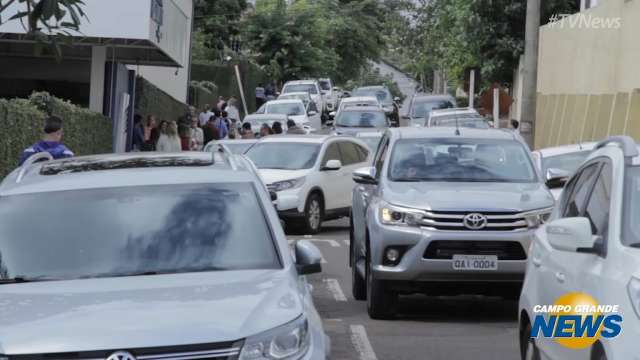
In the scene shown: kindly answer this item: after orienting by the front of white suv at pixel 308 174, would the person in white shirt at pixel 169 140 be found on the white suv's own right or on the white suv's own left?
on the white suv's own right

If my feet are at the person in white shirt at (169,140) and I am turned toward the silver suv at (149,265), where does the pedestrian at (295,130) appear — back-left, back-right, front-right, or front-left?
back-left

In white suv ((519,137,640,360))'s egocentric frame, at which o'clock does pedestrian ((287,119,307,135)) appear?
The pedestrian is roughly at 7 o'clock from the white suv.

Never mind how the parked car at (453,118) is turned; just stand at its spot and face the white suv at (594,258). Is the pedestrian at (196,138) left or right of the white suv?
right

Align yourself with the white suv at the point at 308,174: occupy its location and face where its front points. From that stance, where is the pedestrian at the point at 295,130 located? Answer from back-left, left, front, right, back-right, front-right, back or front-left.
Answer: back-right

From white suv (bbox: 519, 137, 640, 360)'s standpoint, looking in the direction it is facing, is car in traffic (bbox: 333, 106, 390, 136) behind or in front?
behind

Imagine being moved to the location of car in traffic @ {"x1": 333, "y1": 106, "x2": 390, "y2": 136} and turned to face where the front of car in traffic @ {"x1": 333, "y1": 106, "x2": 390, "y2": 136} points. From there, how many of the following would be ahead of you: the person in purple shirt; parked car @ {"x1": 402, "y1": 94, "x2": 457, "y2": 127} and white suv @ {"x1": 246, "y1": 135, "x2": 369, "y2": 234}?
2

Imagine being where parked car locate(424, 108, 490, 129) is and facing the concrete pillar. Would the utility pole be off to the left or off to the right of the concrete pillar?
left

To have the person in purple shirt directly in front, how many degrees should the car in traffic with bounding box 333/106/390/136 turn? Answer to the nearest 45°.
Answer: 0° — it already faces them

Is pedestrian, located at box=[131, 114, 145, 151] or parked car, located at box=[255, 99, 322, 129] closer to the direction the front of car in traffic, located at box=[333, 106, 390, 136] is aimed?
the pedestrian

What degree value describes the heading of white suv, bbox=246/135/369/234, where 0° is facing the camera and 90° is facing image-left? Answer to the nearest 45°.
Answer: approximately 45°

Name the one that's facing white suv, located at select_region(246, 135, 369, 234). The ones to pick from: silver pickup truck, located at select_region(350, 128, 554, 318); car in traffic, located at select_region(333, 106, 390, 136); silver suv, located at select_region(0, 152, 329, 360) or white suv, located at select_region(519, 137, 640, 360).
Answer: the car in traffic

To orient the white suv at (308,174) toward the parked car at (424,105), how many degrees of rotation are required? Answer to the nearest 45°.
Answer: approximately 135° to its right

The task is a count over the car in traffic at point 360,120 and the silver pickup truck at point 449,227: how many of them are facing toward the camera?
2
